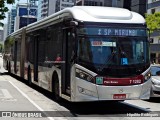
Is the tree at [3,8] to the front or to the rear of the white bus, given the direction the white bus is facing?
to the rear

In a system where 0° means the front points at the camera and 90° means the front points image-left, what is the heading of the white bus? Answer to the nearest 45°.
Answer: approximately 315°
